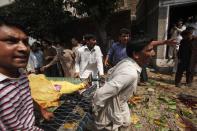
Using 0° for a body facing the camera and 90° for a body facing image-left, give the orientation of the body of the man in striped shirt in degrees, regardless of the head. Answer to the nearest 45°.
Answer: approximately 315°

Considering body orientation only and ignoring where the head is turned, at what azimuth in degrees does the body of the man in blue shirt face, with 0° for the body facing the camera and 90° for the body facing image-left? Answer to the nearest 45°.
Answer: approximately 315°

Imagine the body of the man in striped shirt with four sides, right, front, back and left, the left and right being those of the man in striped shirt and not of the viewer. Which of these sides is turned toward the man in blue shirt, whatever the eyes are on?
left

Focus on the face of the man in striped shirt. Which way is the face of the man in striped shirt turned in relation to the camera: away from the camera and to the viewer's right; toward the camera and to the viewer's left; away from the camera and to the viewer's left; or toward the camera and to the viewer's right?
toward the camera and to the viewer's right

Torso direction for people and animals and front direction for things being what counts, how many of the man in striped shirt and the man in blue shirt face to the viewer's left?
0

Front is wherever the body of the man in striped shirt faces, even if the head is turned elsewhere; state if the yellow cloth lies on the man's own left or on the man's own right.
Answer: on the man's own left
